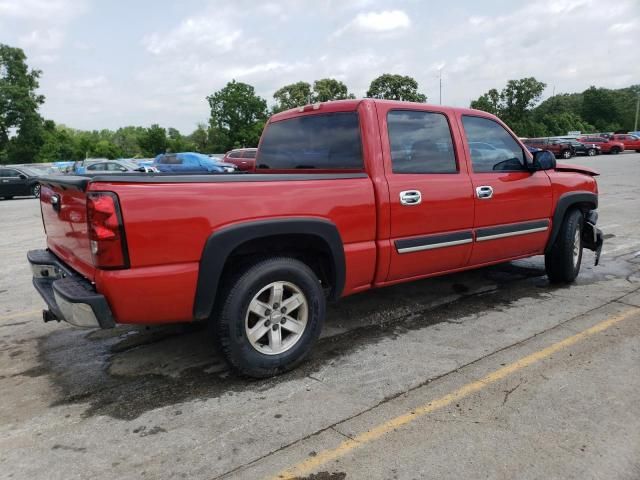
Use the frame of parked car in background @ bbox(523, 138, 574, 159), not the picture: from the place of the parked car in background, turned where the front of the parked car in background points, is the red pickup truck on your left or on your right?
on your right

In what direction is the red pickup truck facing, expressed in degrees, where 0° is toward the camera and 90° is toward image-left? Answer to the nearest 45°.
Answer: approximately 225°

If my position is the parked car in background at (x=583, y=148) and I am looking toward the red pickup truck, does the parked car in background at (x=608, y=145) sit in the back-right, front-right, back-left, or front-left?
back-left

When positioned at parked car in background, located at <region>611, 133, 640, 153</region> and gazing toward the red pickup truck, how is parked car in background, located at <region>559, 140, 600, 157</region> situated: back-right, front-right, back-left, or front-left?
front-right

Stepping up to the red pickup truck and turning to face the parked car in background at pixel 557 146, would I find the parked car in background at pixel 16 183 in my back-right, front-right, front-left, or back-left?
front-left

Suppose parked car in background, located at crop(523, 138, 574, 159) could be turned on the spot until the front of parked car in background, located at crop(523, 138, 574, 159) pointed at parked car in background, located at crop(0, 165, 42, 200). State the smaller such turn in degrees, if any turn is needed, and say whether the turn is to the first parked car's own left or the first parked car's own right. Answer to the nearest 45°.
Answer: approximately 135° to the first parked car's own right

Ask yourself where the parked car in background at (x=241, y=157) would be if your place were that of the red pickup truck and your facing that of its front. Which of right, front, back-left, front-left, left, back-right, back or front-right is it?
front-left

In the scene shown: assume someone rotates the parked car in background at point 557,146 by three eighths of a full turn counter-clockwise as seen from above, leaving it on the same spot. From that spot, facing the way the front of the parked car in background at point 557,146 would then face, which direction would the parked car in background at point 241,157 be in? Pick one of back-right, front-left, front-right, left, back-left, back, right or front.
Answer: left
